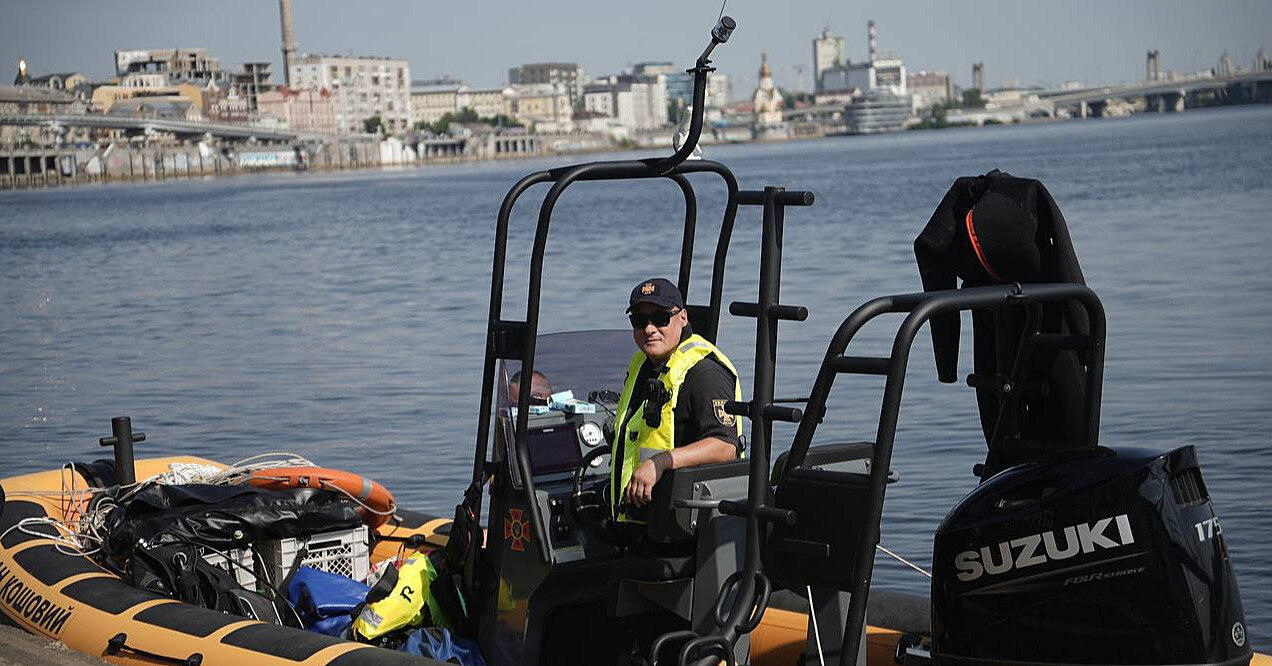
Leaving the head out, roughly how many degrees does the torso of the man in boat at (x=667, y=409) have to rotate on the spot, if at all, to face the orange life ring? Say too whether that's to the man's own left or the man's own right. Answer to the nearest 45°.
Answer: approximately 90° to the man's own right

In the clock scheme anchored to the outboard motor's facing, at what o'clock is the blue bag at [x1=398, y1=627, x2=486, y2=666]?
The blue bag is roughly at 1 o'clock from the outboard motor.

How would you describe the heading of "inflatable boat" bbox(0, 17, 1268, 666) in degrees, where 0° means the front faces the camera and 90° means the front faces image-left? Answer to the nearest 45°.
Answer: approximately 135°

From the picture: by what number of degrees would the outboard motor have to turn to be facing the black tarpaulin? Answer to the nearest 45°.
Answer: approximately 45° to its right

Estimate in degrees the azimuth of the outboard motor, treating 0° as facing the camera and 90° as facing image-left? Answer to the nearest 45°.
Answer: approximately 90°

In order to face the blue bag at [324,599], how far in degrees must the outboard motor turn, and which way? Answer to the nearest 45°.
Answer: approximately 45° to its right

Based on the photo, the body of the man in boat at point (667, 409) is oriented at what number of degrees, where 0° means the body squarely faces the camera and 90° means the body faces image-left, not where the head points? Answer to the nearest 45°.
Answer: approximately 45°
